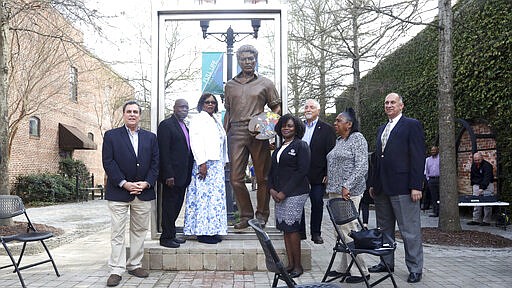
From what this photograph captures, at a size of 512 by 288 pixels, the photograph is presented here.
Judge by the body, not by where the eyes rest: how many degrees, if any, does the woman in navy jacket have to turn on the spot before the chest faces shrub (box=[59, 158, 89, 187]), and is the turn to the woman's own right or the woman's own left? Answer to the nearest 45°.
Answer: approximately 90° to the woman's own right

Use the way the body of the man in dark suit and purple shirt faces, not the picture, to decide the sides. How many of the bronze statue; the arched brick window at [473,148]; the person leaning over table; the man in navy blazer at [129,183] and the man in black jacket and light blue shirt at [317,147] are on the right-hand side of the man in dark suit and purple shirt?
1

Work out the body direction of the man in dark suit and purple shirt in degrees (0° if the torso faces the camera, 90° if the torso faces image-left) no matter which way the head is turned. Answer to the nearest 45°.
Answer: approximately 315°

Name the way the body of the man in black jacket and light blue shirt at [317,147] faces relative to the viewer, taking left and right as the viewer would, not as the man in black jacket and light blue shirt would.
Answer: facing the viewer and to the left of the viewer

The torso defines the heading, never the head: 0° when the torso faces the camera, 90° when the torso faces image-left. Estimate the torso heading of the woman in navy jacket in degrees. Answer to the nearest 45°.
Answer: approximately 45°

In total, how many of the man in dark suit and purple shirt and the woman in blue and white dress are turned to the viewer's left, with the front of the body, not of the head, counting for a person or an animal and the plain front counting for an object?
0

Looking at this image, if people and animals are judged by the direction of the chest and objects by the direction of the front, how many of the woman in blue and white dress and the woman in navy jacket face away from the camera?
0

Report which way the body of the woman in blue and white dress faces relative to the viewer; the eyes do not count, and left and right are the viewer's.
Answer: facing the viewer and to the right of the viewer

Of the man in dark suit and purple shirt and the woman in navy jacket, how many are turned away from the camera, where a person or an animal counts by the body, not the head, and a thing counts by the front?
0
